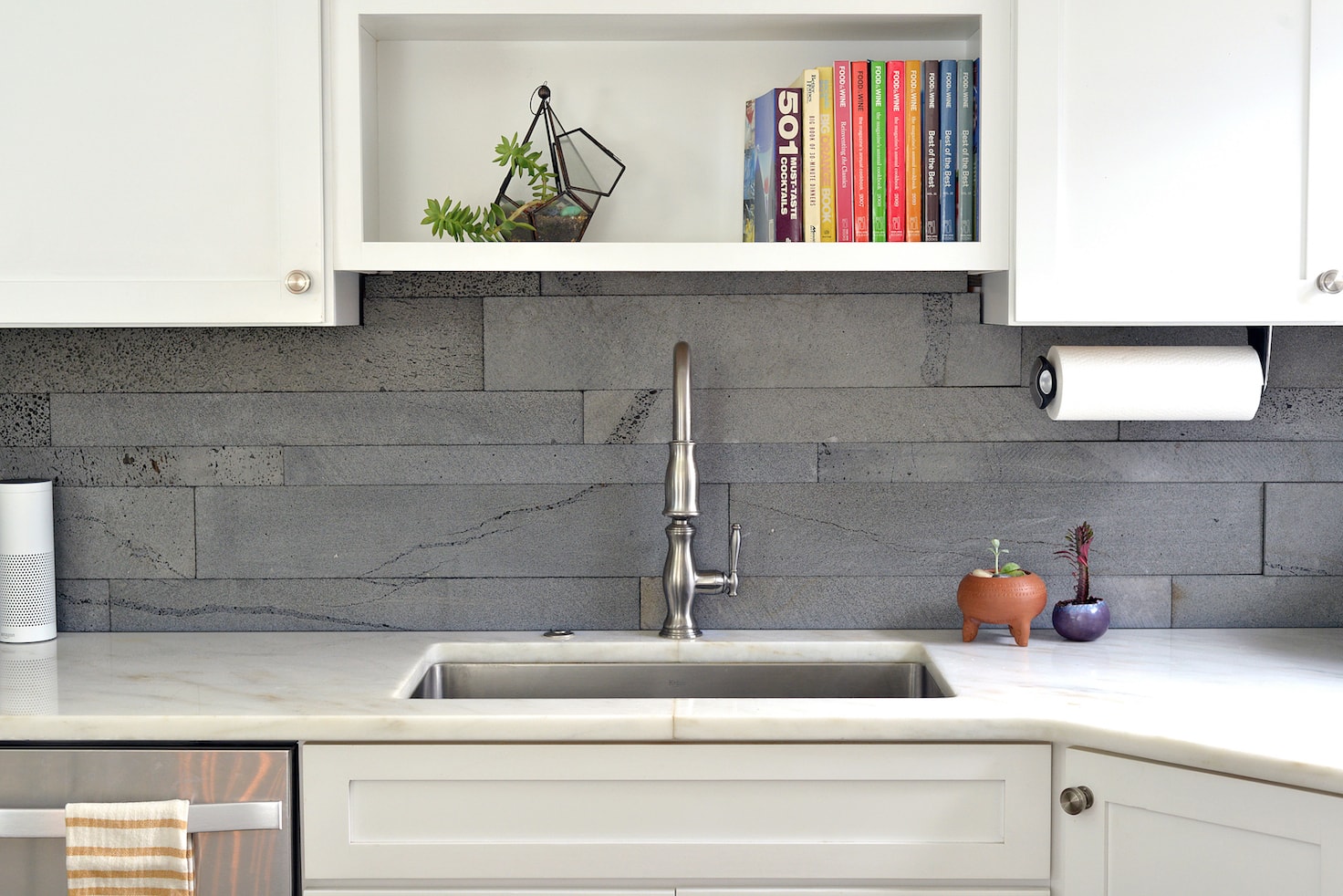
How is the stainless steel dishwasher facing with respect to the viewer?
toward the camera

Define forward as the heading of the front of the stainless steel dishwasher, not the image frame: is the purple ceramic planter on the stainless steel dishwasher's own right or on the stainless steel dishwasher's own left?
on the stainless steel dishwasher's own left

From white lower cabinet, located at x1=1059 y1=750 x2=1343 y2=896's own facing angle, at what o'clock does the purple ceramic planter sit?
The purple ceramic planter is roughly at 4 o'clock from the white lower cabinet.

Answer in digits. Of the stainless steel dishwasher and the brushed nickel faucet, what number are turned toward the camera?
2

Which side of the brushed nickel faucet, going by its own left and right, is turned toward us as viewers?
front

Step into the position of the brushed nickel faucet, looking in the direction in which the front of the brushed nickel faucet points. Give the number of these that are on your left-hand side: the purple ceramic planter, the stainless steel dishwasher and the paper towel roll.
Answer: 2

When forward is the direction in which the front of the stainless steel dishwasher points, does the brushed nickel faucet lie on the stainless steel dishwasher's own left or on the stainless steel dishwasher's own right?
on the stainless steel dishwasher's own left

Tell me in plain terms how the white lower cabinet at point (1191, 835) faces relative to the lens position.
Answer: facing the viewer and to the left of the viewer

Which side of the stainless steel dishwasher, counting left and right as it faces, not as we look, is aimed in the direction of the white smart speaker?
back

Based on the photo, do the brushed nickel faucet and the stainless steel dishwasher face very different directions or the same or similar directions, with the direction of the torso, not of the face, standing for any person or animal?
same or similar directions

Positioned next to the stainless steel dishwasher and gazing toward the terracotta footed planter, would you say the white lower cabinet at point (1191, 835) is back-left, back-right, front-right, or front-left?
front-right

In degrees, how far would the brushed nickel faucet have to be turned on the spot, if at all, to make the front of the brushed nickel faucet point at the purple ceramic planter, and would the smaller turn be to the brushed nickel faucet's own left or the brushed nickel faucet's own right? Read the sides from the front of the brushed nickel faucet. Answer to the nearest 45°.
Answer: approximately 90° to the brushed nickel faucet's own left

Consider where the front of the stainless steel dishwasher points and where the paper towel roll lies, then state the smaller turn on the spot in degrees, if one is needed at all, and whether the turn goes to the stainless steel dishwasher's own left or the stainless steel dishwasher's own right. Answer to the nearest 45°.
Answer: approximately 90° to the stainless steel dishwasher's own left
